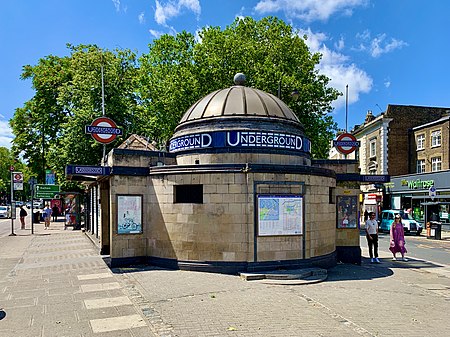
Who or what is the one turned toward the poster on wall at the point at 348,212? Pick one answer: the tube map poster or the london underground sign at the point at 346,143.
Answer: the london underground sign

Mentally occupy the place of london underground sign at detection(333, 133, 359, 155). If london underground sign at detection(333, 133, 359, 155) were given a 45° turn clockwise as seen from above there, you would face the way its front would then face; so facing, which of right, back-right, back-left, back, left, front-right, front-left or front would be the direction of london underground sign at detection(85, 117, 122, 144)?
front

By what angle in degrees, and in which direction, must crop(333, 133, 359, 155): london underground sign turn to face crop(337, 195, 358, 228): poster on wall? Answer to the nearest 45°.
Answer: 0° — it already faces it

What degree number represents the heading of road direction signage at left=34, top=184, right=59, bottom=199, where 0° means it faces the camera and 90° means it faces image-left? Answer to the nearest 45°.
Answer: approximately 0°

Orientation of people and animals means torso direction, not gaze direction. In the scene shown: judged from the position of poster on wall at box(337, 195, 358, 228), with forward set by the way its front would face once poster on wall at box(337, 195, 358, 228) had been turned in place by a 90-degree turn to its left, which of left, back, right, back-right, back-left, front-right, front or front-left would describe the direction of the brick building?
left

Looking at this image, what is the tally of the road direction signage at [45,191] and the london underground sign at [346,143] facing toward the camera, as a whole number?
2
